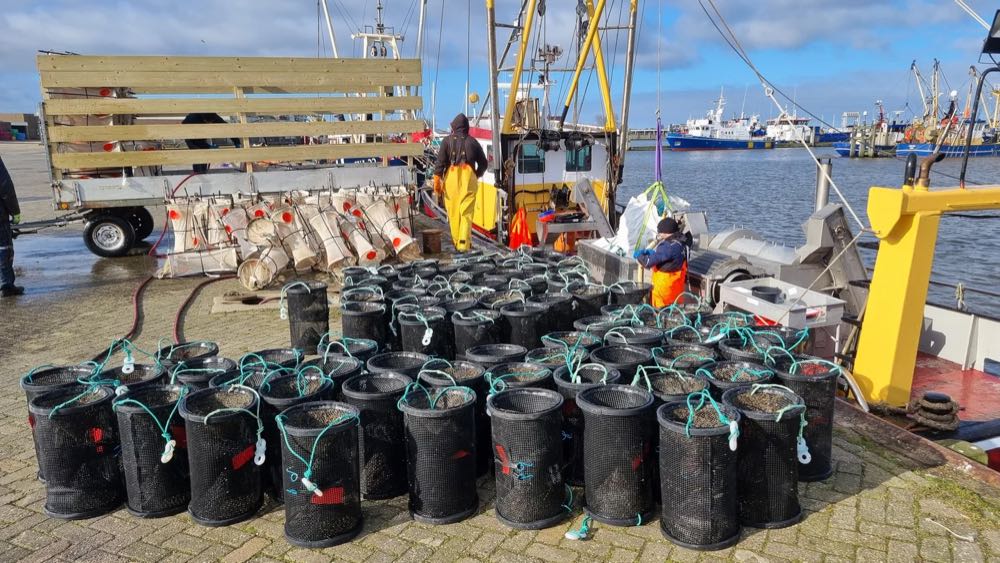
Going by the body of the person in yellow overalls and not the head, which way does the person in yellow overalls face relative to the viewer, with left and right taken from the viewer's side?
facing away from the viewer

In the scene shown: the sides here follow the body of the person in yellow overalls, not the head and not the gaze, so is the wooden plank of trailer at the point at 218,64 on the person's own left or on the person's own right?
on the person's own left

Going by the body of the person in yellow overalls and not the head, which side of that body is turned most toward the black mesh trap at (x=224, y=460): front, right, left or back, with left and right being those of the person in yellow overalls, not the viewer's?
back

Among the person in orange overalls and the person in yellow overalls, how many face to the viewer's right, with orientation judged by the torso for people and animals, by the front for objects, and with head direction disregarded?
0

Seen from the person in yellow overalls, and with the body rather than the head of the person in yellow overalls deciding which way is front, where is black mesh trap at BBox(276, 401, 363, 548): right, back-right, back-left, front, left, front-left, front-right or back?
back
